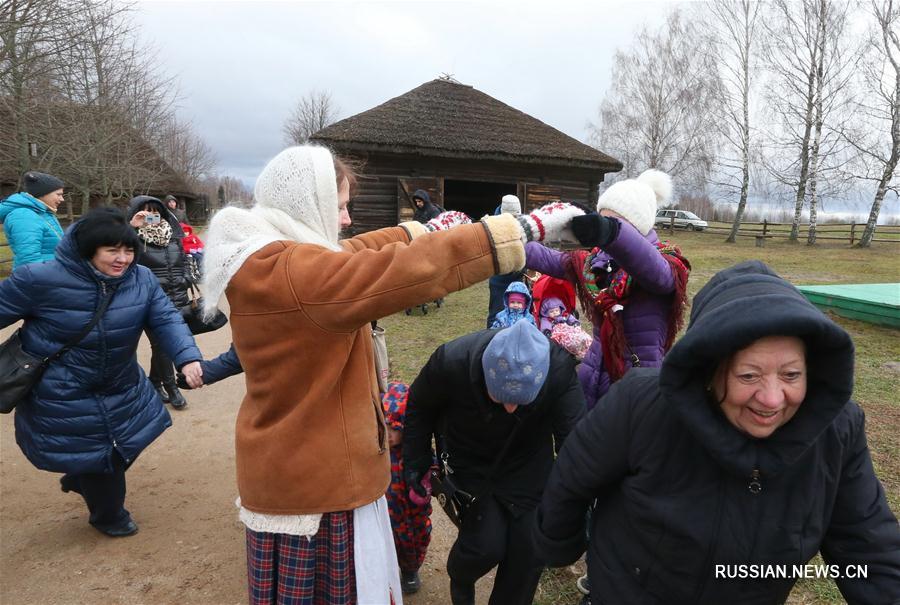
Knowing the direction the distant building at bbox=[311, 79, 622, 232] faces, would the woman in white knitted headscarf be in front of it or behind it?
in front

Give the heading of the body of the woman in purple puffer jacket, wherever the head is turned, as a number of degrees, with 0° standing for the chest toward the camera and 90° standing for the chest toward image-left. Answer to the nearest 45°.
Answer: approximately 45°

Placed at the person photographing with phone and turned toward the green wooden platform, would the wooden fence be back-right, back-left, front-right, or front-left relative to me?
front-left

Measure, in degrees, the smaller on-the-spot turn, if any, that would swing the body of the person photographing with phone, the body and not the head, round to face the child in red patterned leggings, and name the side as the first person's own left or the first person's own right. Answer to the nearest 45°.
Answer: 0° — they already face them

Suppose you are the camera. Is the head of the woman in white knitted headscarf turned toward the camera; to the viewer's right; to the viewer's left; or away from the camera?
to the viewer's right

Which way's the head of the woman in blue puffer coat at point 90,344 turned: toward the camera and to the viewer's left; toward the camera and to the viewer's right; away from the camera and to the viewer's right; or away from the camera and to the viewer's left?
toward the camera and to the viewer's right

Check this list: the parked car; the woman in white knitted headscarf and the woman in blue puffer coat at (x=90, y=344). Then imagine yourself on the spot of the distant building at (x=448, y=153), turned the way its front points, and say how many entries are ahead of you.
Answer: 2

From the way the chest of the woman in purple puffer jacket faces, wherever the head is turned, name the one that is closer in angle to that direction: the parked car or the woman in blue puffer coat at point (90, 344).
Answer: the woman in blue puffer coat

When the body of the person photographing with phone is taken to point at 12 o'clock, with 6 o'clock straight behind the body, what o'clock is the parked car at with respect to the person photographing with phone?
The parked car is roughly at 8 o'clock from the person photographing with phone.

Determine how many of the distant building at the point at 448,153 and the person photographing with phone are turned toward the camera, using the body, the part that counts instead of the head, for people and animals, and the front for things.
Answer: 2

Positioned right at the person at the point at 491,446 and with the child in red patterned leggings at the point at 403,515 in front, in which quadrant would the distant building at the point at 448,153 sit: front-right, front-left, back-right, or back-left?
front-right

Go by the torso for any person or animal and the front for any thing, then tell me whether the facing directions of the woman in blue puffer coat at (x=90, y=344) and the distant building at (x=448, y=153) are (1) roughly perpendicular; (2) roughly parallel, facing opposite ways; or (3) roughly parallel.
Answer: roughly parallel

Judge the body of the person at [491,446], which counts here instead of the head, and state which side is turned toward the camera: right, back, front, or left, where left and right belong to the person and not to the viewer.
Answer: front

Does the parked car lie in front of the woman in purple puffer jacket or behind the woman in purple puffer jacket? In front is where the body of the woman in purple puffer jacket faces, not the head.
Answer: behind

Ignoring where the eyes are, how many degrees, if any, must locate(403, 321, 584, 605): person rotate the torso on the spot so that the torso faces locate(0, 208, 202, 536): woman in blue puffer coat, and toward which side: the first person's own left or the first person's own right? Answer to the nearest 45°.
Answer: approximately 90° to the first person's own right

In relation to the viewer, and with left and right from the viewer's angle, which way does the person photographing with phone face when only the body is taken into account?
facing the viewer

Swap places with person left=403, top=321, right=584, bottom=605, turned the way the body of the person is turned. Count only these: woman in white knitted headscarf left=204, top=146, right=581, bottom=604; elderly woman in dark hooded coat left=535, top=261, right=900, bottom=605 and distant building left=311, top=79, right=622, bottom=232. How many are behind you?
1

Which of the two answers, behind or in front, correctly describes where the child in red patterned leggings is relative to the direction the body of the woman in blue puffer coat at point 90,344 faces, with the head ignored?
in front

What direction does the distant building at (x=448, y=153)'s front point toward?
toward the camera
